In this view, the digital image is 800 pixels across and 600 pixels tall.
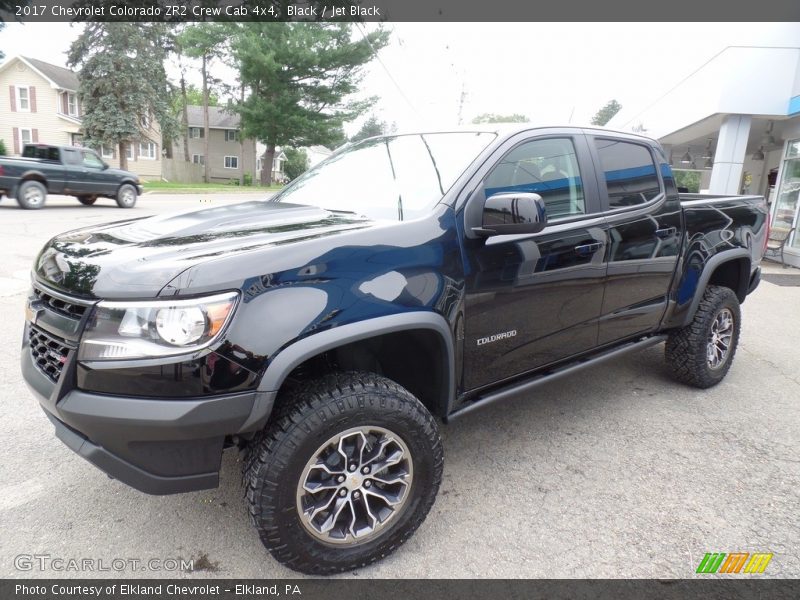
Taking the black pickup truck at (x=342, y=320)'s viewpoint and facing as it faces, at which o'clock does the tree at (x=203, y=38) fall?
The tree is roughly at 4 o'clock from the black pickup truck.

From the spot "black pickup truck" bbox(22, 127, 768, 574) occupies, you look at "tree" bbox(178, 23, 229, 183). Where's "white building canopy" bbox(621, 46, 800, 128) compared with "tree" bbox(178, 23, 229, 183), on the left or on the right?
right

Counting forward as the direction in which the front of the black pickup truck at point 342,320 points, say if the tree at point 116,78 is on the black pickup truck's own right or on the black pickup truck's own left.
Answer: on the black pickup truck's own right

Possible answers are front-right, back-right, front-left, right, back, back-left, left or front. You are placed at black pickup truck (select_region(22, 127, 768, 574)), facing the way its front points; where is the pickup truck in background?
right

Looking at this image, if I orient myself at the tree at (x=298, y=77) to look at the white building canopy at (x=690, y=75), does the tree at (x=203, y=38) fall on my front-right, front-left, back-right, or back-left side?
back-right

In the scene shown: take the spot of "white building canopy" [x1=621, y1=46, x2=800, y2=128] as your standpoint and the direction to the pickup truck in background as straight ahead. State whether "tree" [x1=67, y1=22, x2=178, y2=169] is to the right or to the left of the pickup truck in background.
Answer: right

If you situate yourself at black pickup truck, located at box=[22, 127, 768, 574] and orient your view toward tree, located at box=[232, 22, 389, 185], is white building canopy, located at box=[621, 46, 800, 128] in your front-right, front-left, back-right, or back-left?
front-right

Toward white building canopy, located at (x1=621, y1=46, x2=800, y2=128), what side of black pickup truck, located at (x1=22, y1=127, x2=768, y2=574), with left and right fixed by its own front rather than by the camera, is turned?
back

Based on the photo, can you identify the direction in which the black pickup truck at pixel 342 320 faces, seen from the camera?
facing the viewer and to the left of the viewer

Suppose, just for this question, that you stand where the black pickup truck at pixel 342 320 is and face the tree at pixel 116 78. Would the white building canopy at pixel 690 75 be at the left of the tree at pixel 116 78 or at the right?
right
